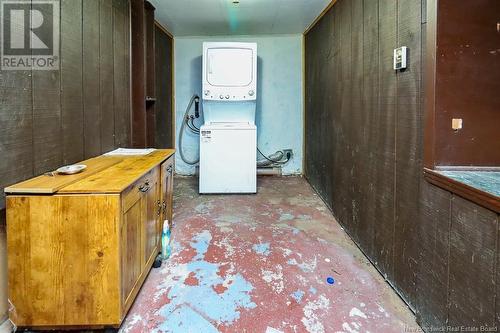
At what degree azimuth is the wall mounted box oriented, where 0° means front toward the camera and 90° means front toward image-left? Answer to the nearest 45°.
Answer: approximately 45°

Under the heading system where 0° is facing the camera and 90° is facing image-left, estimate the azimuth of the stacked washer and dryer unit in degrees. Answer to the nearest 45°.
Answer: approximately 0°

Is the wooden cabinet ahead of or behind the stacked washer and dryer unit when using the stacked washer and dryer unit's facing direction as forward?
ahead

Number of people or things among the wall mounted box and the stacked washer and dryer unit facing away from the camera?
0

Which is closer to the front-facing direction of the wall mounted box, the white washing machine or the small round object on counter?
the small round object on counter

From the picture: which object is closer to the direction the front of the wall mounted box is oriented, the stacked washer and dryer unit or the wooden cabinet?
the wooden cabinet

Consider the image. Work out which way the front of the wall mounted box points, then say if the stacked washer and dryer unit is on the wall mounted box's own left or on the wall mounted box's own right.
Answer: on the wall mounted box's own right

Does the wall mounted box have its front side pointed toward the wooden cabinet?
yes

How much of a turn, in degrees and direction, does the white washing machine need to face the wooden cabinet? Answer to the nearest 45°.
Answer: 0° — it already faces it

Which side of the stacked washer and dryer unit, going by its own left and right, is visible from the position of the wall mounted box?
front

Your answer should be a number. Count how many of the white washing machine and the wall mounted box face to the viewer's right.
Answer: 0
